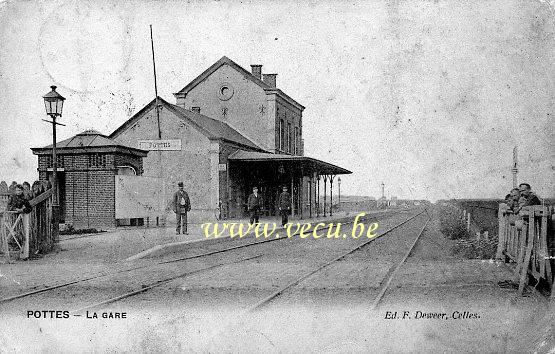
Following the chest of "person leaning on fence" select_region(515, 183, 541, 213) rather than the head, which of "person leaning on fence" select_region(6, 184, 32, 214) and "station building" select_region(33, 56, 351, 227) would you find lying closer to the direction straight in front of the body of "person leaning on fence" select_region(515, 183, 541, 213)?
the person leaning on fence

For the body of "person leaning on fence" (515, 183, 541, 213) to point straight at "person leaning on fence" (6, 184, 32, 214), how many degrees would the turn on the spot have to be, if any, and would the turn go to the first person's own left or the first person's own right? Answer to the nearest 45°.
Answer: approximately 45° to the first person's own right

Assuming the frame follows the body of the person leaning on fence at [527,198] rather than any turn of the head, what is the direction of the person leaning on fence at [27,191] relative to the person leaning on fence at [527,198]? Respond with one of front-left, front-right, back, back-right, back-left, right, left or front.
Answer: front-right

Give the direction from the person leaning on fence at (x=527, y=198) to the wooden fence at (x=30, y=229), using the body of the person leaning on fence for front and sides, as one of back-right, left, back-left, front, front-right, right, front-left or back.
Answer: front-right

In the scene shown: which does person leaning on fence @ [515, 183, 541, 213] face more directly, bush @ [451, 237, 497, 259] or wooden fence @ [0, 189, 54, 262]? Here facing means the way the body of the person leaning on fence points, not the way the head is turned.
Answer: the wooden fence

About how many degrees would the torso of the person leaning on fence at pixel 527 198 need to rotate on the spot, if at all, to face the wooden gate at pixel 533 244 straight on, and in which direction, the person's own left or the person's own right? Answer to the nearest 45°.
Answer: approximately 45° to the person's own left

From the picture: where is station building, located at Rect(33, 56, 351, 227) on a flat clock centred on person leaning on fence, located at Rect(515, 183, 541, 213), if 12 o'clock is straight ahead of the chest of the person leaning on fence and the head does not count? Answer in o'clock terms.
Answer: The station building is roughly at 3 o'clock from the person leaning on fence.

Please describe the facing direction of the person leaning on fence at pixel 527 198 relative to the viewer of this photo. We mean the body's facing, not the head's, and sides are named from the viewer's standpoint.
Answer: facing the viewer and to the left of the viewer

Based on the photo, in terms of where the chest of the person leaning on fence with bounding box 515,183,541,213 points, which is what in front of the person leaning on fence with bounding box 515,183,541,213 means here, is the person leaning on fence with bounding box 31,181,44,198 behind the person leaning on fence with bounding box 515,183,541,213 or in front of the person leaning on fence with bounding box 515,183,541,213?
in front

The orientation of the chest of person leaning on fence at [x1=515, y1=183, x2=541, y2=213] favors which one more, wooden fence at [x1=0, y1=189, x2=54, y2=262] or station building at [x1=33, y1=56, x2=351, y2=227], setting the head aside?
the wooden fence
